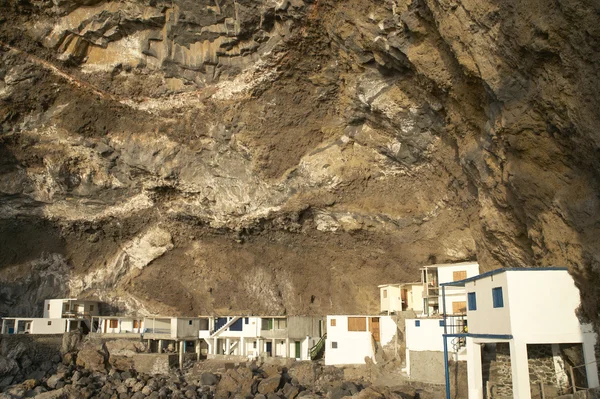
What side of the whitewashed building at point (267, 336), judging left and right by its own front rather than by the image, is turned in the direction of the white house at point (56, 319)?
right

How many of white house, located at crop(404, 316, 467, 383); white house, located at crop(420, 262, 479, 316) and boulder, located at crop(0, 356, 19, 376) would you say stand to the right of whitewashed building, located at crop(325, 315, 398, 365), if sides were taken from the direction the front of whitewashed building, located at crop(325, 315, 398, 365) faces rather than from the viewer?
1

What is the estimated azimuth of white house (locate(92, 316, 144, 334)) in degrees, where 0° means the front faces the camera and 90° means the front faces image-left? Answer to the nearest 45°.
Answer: approximately 0°

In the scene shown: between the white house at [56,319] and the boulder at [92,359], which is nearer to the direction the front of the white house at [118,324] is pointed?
the boulder

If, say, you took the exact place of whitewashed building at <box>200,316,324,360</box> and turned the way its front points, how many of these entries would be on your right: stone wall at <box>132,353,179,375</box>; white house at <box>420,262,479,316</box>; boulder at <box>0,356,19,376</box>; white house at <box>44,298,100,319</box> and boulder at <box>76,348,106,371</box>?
4

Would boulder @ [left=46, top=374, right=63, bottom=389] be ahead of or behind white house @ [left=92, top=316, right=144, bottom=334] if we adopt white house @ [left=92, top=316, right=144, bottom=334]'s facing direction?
ahead

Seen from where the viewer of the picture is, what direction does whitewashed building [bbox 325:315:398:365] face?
facing the viewer

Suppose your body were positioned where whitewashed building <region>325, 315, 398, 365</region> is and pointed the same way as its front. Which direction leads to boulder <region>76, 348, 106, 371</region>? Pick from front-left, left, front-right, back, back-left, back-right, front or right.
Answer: right

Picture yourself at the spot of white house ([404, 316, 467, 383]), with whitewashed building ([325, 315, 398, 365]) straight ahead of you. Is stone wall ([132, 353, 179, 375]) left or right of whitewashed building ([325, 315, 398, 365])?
left

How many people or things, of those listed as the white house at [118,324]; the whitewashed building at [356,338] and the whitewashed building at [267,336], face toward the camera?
3

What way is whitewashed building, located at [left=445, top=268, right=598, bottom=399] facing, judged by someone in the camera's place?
facing the viewer and to the left of the viewer

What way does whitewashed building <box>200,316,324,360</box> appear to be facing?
toward the camera

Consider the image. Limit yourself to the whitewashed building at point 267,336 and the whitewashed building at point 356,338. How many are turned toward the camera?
2

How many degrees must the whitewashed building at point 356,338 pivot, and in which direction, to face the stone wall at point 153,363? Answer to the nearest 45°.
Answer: approximately 90° to its right

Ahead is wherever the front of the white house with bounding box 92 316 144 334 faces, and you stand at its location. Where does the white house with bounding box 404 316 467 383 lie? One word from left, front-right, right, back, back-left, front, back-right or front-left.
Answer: front-left
